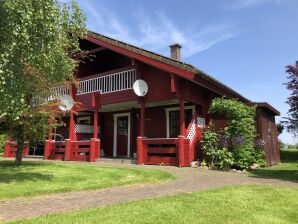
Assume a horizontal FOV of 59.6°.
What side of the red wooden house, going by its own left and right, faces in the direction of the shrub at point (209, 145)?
left

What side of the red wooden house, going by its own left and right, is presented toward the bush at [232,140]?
left

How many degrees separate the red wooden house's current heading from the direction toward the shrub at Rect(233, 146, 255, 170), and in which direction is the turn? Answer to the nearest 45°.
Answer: approximately 90° to its left

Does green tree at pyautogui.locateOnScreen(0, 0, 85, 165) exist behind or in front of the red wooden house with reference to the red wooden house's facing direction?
in front

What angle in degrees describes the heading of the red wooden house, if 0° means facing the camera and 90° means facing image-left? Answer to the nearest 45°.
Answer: approximately 45°
